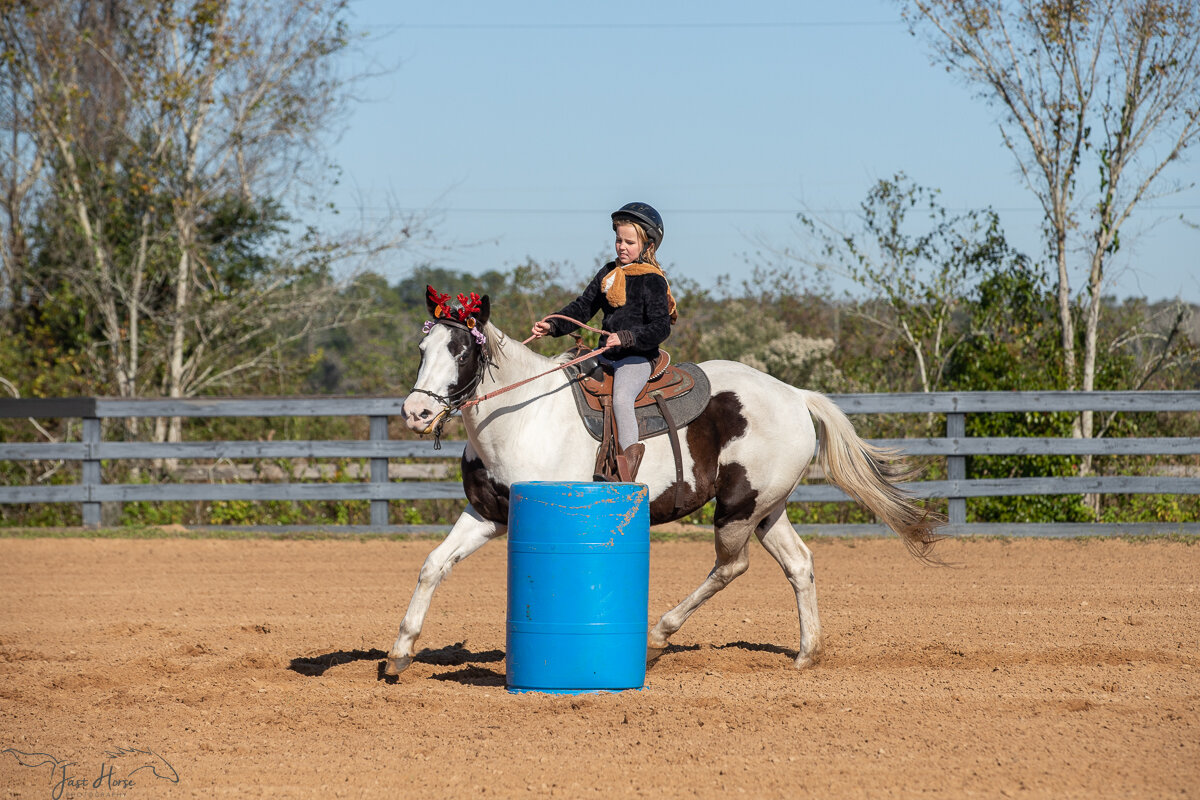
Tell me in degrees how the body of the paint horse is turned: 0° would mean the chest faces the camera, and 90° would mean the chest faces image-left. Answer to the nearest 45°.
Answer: approximately 90°

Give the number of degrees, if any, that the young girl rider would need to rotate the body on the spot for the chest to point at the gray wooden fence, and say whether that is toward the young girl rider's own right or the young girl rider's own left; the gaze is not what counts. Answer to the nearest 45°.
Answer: approximately 135° to the young girl rider's own right

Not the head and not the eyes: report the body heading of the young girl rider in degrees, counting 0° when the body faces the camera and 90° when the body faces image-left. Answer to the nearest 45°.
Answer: approximately 45°

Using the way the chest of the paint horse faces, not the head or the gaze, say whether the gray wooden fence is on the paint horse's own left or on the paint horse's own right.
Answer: on the paint horse's own right

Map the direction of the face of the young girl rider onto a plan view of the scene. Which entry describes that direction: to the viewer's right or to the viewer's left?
to the viewer's left

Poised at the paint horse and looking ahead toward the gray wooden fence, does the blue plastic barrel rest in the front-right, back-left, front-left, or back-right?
back-left
